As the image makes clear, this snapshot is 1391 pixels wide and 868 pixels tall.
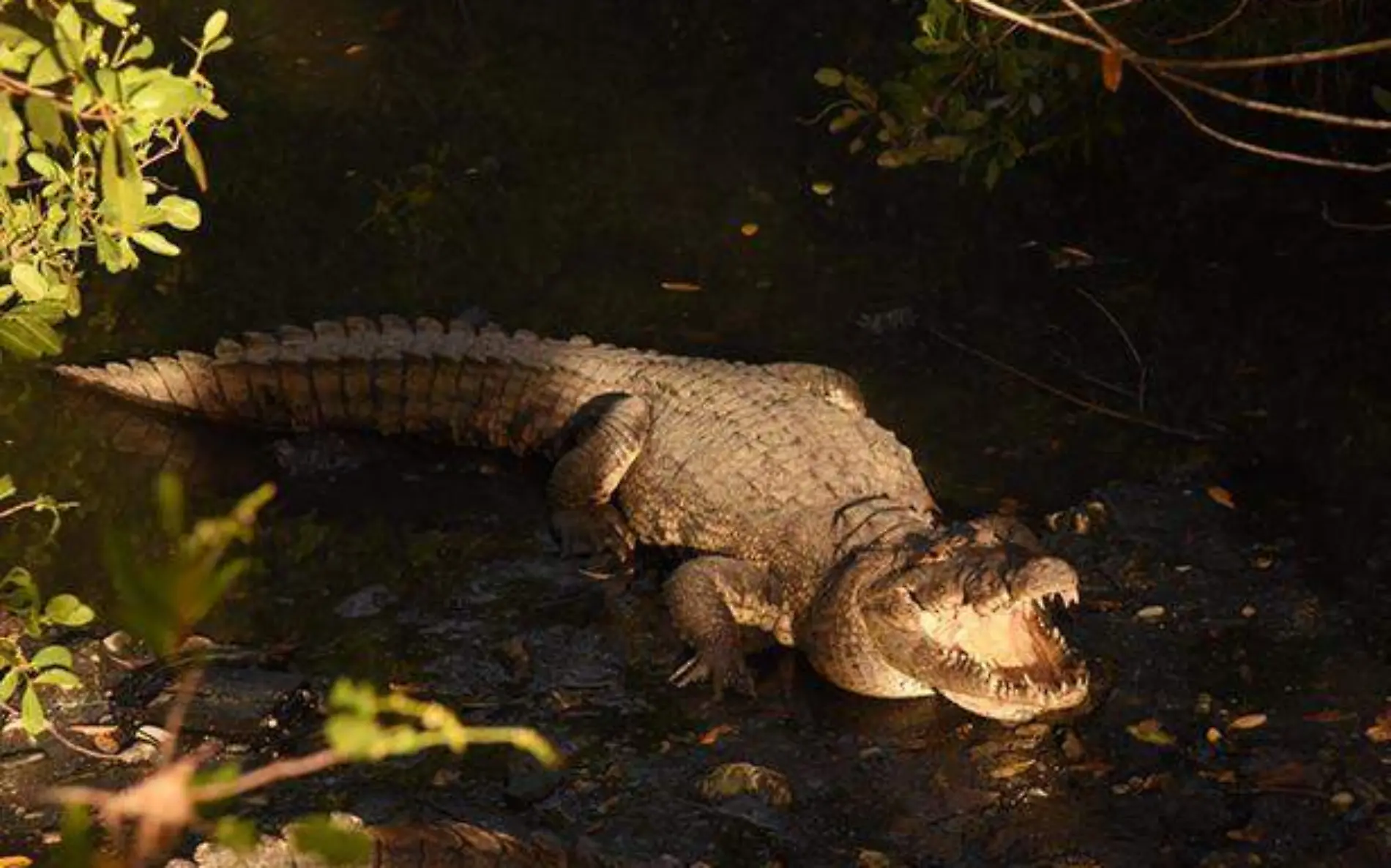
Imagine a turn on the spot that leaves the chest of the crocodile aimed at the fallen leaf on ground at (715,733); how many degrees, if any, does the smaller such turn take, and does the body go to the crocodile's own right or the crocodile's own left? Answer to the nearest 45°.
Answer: approximately 45° to the crocodile's own right

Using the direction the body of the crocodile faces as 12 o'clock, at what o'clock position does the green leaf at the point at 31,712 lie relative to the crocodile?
The green leaf is roughly at 3 o'clock from the crocodile.

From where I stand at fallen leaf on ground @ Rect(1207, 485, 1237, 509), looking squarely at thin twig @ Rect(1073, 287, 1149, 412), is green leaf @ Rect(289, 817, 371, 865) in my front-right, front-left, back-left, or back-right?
back-left

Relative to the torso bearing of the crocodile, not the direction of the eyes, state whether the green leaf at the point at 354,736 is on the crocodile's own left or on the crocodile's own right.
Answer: on the crocodile's own right

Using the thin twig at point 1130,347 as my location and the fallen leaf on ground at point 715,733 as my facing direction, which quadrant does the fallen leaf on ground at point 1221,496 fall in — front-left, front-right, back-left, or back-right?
front-left

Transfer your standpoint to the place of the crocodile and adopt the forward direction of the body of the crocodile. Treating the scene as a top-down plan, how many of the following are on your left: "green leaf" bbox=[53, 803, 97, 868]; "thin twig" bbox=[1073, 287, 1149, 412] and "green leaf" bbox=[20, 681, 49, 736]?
1

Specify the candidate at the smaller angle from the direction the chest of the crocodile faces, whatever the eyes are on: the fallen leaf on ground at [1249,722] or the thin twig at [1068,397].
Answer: the fallen leaf on ground

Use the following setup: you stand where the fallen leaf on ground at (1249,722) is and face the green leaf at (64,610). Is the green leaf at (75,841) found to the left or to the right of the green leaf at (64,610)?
left

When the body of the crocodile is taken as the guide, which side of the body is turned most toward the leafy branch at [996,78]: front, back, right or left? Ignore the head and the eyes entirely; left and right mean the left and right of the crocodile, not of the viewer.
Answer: left

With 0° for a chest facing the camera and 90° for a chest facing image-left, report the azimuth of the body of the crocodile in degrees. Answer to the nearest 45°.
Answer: approximately 315°
